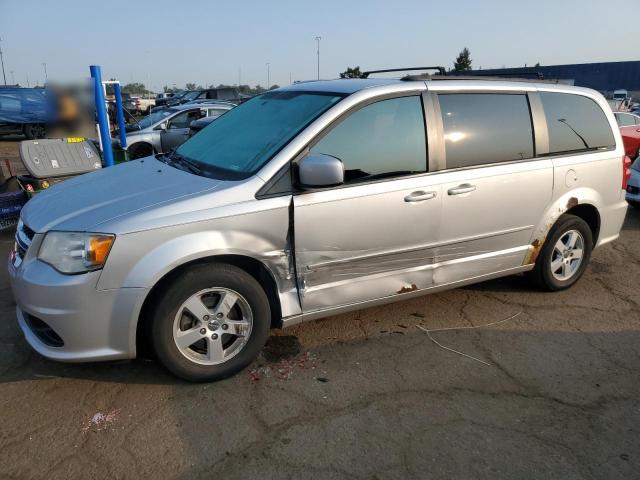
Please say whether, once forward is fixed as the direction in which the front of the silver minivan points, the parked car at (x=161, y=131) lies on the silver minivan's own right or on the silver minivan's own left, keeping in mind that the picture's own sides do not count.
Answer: on the silver minivan's own right

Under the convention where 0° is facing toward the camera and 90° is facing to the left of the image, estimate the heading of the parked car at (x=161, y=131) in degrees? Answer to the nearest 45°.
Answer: approximately 45°

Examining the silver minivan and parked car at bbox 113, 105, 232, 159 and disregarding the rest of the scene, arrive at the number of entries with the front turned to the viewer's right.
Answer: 0

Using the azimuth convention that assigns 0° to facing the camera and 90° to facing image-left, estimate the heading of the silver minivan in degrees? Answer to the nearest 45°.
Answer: approximately 45°

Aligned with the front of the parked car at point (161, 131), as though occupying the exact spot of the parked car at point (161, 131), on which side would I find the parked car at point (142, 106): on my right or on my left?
on my right

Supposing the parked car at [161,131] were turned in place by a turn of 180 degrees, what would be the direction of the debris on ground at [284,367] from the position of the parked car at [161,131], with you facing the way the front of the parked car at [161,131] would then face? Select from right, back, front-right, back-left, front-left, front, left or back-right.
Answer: back-right

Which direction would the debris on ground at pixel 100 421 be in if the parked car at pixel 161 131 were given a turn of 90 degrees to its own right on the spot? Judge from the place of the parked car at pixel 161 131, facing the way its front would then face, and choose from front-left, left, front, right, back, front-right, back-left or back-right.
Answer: back-left

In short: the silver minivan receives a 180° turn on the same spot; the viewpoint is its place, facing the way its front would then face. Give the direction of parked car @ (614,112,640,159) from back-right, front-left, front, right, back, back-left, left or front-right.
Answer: front

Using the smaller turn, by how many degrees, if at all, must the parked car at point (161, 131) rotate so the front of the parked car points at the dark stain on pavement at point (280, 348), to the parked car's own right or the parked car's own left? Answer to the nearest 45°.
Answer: approximately 45° to the parked car's own left
